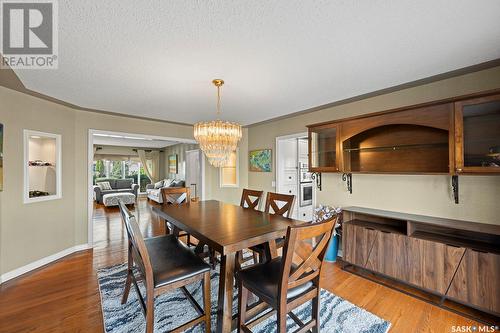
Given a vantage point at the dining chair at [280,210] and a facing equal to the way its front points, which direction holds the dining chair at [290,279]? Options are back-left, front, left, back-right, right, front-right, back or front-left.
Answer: front-left

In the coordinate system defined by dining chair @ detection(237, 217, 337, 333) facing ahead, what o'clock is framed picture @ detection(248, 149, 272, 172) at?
The framed picture is roughly at 1 o'clock from the dining chair.

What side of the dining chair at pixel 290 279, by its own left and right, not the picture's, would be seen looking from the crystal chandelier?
front

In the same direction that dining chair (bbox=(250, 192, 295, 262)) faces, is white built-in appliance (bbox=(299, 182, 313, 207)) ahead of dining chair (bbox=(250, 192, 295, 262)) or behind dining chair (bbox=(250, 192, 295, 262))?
behind

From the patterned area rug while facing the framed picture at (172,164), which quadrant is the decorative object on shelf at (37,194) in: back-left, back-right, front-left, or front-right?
front-left

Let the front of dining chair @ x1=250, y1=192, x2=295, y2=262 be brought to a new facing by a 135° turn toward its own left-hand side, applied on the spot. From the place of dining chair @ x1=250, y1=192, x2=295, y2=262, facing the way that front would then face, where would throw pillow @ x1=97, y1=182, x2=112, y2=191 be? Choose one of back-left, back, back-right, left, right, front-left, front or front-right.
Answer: back-left

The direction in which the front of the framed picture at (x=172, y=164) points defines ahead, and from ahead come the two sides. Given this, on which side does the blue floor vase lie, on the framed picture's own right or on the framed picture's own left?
on the framed picture's own left

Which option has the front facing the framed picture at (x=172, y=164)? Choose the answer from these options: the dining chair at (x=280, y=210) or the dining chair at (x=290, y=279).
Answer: the dining chair at (x=290, y=279)

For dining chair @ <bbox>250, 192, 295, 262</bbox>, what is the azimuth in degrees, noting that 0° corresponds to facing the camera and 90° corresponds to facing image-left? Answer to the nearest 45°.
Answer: approximately 45°

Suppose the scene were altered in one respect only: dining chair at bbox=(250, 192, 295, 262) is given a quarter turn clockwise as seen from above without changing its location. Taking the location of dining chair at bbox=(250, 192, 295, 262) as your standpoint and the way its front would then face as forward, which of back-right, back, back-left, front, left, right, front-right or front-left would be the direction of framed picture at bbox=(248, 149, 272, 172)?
front-right

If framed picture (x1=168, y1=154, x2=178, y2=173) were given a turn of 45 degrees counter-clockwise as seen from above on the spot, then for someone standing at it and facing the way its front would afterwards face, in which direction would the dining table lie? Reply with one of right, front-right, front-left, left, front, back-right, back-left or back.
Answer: front

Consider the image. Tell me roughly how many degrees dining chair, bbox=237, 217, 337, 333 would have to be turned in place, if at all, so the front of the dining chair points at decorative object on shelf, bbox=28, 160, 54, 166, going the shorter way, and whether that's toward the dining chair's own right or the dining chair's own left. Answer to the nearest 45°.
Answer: approximately 45° to the dining chair's own left

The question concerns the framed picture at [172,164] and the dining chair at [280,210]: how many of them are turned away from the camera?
0

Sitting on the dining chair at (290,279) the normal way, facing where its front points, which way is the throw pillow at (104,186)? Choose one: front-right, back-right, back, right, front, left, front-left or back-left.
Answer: front

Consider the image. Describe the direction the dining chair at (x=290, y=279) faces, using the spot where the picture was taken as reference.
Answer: facing away from the viewer and to the left of the viewer

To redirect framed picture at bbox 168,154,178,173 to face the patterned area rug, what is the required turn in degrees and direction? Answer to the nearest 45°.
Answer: approximately 45° to its left

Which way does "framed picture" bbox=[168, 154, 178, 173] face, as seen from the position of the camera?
facing the viewer and to the left of the viewer
